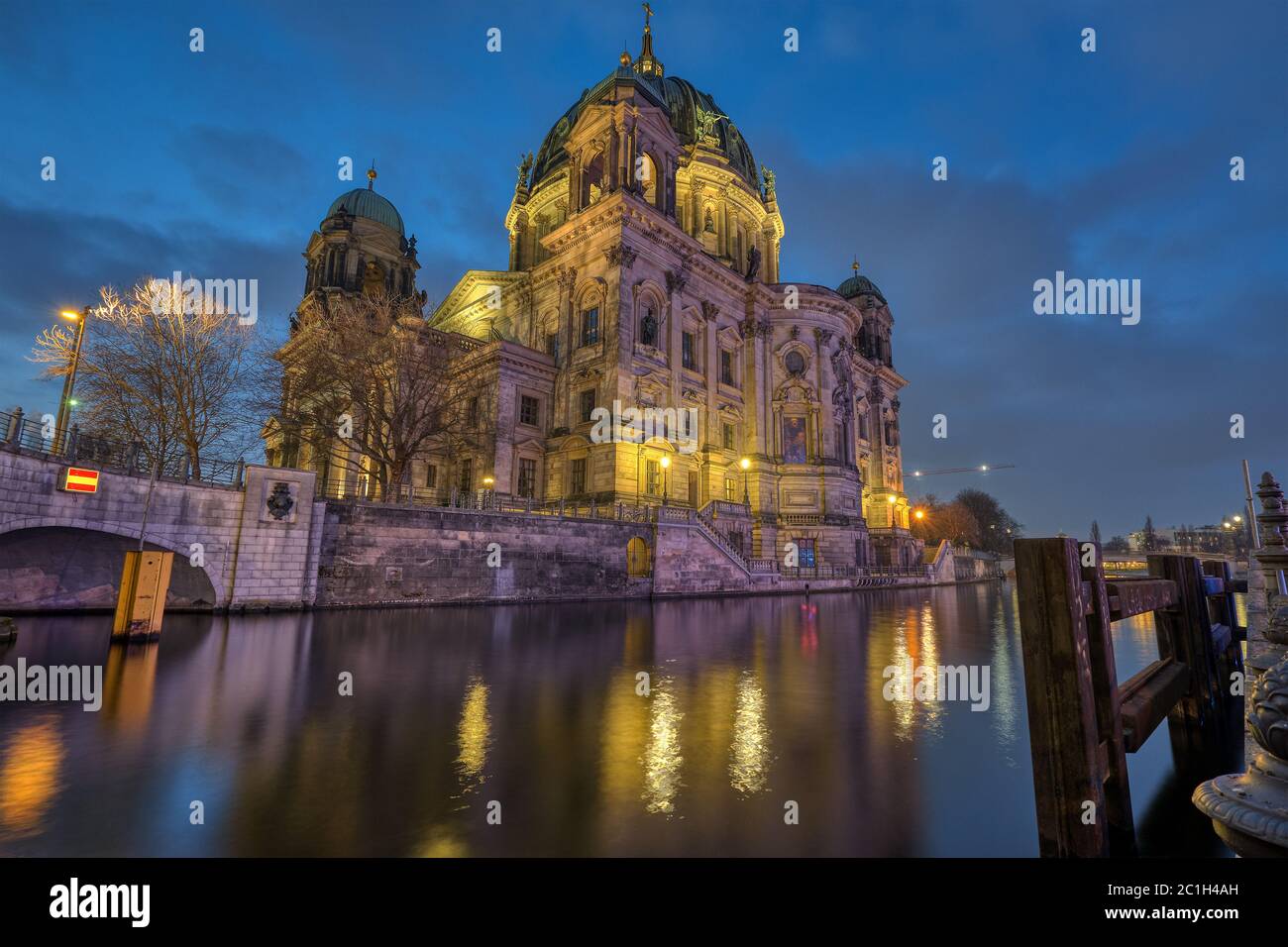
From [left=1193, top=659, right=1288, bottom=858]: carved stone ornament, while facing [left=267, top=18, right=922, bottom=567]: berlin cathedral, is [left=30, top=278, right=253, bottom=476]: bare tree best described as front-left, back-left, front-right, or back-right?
front-left

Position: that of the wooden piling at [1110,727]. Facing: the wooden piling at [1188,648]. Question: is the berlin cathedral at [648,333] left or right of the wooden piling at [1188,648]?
left

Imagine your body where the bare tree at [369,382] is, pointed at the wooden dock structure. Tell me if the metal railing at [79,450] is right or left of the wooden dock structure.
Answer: right
